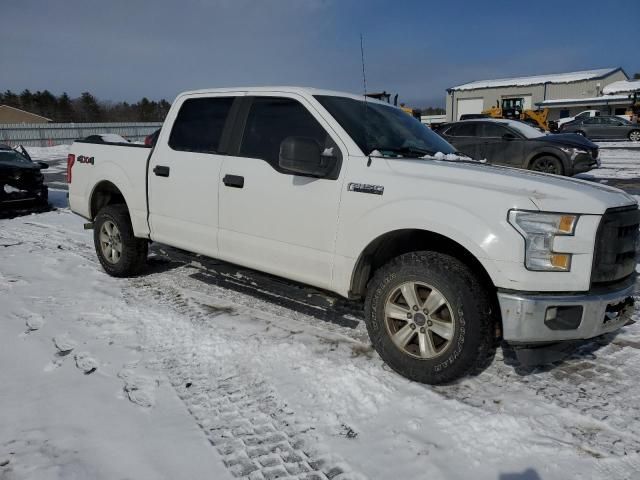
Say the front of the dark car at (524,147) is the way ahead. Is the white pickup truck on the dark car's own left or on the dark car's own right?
on the dark car's own right

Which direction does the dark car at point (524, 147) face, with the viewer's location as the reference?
facing the viewer and to the right of the viewer

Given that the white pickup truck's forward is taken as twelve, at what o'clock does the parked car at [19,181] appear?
The parked car is roughly at 6 o'clock from the white pickup truck.

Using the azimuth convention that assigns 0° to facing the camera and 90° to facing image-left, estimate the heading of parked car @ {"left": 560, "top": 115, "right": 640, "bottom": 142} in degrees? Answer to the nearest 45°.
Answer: approximately 270°

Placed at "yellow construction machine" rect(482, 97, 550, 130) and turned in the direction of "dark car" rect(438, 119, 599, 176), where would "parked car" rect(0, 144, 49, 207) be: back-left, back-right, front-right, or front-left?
front-right

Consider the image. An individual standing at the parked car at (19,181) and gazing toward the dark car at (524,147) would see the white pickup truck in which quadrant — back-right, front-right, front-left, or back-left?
front-right

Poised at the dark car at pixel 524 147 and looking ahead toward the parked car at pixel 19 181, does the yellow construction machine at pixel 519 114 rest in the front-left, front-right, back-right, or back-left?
back-right

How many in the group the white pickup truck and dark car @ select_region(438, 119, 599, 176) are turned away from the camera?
0

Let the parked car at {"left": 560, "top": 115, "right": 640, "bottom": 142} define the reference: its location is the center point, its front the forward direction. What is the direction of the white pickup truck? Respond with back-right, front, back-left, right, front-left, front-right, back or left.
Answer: right

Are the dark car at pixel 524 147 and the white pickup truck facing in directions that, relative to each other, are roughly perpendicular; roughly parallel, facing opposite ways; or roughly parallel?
roughly parallel

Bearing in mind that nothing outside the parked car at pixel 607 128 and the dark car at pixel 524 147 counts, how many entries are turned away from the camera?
0

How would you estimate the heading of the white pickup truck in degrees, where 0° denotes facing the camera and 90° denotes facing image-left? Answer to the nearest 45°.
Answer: approximately 315°

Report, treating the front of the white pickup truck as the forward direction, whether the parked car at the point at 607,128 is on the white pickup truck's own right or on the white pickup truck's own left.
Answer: on the white pickup truck's own left
